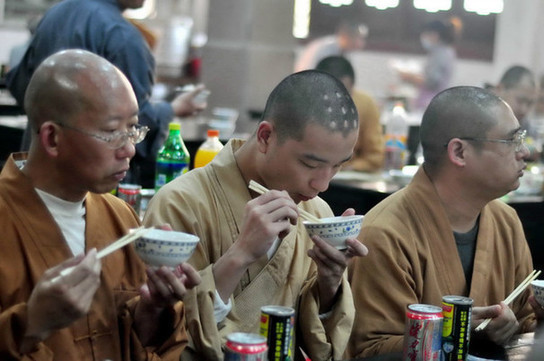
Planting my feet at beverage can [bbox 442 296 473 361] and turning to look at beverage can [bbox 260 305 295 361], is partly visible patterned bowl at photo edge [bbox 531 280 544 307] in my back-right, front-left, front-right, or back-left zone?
back-right

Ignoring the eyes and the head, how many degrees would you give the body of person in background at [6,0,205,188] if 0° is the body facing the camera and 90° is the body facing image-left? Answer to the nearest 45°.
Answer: approximately 225°

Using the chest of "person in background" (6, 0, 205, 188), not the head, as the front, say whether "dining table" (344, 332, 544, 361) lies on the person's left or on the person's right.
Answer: on the person's right

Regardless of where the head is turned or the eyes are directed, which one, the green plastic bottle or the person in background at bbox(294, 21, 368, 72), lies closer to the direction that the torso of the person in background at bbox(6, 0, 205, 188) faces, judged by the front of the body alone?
the person in background

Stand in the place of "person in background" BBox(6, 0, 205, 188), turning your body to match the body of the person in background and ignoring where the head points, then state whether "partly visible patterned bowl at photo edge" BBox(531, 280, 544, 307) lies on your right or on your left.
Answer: on your right

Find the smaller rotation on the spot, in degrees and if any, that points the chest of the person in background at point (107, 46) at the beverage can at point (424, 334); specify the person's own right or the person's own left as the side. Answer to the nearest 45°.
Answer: approximately 135° to the person's own right

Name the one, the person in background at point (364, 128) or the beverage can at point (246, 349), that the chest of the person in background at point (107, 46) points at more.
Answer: the person in background

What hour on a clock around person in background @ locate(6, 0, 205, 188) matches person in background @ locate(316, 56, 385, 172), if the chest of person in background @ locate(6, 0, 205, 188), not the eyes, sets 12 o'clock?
person in background @ locate(316, 56, 385, 172) is roughly at 12 o'clock from person in background @ locate(6, 0, 205, 188).

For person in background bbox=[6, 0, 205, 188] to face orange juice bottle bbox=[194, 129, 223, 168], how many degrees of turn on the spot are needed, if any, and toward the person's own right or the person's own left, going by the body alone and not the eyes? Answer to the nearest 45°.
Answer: approximately 90° to the person's own right
